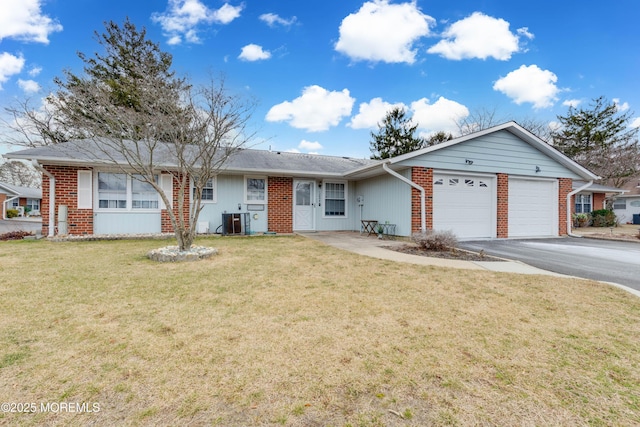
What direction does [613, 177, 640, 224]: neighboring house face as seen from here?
toward the camera

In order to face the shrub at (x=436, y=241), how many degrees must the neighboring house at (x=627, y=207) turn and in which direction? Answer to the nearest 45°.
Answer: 0° — it already faces it

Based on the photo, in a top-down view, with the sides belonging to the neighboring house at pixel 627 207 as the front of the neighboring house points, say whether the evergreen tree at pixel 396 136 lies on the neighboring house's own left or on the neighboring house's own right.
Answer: on the neighboring house's own right
